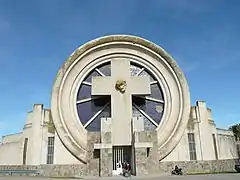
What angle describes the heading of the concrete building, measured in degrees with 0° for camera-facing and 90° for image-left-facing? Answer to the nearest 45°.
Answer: approximately 0°

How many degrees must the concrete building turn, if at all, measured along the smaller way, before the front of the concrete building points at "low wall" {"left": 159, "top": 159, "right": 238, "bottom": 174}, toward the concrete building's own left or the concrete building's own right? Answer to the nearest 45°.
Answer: approximately 90° to the concrete building's own left
